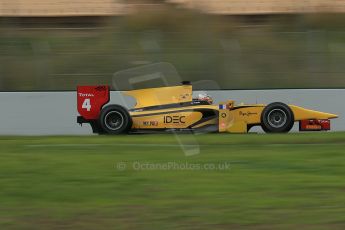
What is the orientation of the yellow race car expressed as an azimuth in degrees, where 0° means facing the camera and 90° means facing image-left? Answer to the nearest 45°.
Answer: approximately 270°
